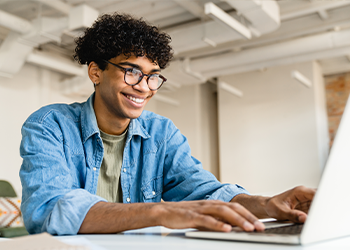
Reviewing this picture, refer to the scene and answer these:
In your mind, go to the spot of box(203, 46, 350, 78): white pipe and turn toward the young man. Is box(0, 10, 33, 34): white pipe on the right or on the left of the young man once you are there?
right

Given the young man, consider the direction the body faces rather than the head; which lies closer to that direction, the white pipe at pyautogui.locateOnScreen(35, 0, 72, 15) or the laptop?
the laptop

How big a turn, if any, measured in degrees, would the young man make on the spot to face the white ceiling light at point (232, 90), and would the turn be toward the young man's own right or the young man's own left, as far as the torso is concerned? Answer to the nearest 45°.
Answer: approximately 135° to the young man's own left

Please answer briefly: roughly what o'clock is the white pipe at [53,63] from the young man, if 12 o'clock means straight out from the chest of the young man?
The white pipe is roughly at 7 o'clock from the young man.

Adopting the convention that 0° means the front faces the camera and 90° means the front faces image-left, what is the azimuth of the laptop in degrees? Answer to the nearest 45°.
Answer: approximately 135°

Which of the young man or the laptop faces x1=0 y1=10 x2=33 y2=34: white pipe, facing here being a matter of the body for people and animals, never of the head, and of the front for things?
the laptop

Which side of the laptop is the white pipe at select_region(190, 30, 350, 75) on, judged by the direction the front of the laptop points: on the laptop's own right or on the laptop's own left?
on the laptop's own right

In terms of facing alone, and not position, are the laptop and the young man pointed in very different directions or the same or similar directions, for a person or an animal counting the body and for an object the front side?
very different directions

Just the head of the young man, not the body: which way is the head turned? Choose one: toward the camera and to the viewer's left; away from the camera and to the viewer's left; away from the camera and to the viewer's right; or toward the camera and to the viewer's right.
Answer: toward the camera and to the viewer's right

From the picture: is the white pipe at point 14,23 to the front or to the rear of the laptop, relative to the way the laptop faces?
to the front

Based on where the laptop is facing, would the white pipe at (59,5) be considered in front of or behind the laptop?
in front

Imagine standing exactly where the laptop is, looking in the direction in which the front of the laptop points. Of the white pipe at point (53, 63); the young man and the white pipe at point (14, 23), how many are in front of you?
3
